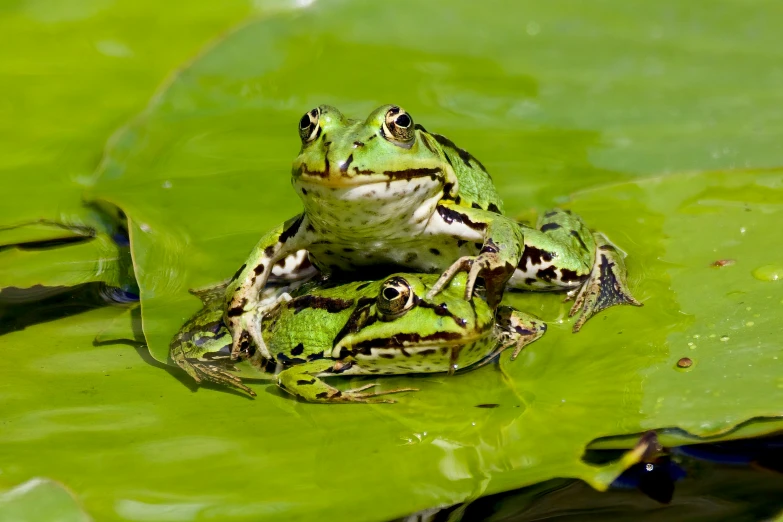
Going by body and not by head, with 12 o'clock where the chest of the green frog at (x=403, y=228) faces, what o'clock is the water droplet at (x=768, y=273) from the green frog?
The water droplet is roughly at 8 o'clock from the green frog.

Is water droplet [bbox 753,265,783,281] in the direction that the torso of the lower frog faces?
yes

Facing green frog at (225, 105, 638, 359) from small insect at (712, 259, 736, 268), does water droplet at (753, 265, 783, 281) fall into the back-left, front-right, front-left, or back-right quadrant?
back-left

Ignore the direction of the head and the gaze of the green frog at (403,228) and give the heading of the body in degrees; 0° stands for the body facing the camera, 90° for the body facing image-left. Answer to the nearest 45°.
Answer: approximately 45°

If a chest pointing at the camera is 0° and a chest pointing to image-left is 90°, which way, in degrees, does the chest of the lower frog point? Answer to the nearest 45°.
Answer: approximately 270°
